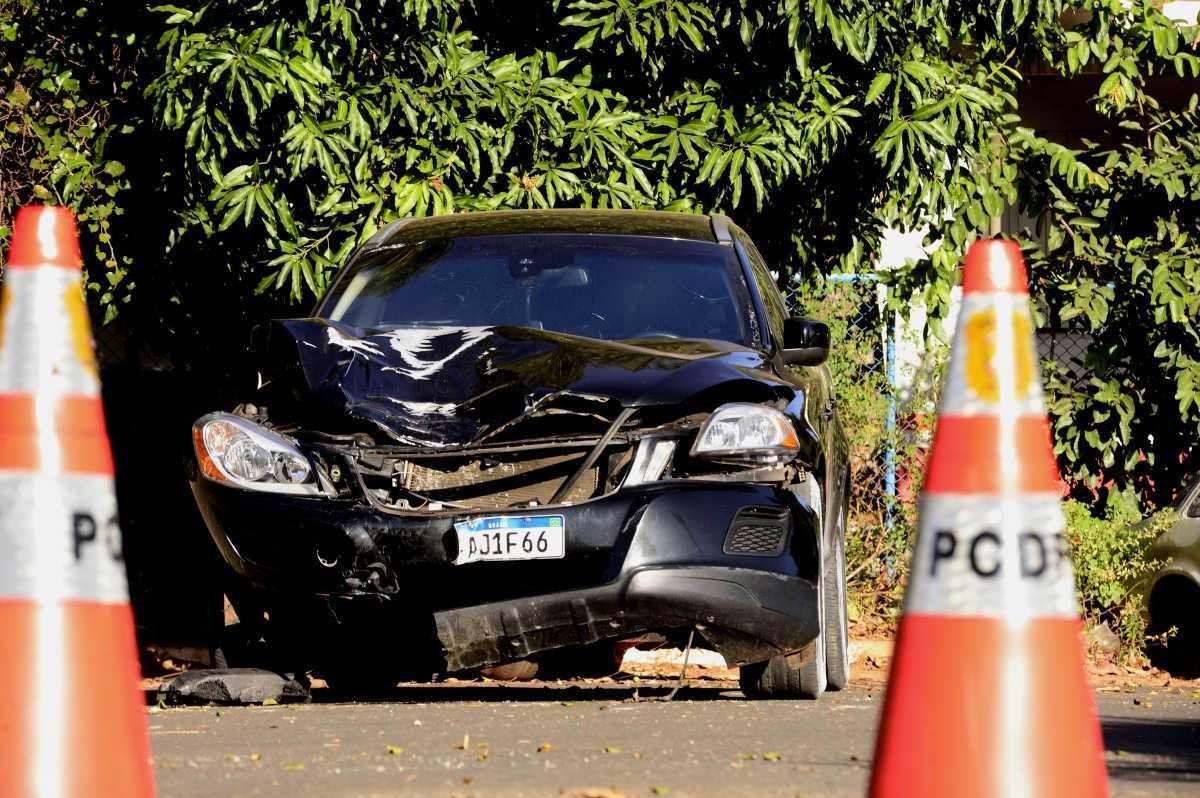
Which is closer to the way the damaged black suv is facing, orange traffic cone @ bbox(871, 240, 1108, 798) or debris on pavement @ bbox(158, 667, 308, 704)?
the orange traffic cone

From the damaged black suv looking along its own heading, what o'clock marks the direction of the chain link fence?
The chain link fence is roughly at 7 o'clock from the damaged black suv.

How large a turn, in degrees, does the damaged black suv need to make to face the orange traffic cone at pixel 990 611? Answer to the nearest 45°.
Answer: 0° — it already faces it

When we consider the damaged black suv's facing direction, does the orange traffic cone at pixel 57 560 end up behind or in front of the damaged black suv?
in front

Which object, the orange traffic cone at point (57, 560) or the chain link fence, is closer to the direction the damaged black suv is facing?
the orange traffic cone
